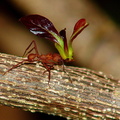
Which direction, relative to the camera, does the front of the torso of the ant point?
to the viewer's right
